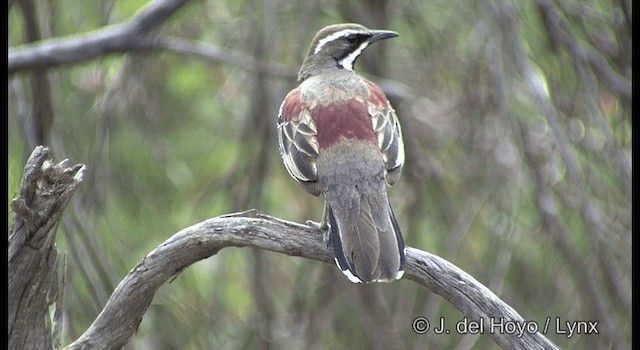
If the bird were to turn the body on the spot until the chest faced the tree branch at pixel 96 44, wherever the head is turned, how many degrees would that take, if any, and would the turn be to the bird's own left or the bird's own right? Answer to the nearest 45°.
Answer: approximately 45° to the bird's own left

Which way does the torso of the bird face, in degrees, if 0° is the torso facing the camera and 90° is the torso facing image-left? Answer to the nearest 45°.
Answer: approximately 180°

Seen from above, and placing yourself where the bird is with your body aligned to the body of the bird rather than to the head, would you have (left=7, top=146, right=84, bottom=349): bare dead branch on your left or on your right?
on your left
